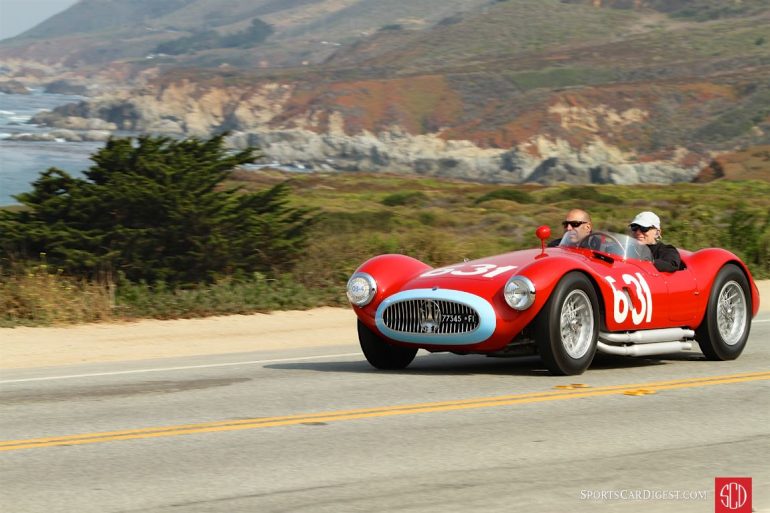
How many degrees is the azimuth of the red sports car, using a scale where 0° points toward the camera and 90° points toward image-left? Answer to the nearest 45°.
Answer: approximately 45°

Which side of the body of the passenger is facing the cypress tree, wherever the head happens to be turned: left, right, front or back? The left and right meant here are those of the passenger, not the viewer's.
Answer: right

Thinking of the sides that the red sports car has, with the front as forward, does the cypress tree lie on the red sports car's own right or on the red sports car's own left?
on the red sports car's own right

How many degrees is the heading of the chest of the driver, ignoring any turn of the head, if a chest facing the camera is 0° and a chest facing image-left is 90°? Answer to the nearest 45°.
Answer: approximately 45°

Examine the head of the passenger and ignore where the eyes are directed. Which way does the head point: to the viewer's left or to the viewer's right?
to the viewer's left

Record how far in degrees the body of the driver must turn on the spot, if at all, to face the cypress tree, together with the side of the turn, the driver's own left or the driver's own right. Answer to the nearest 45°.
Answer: approximately 90° to the driver's own right
